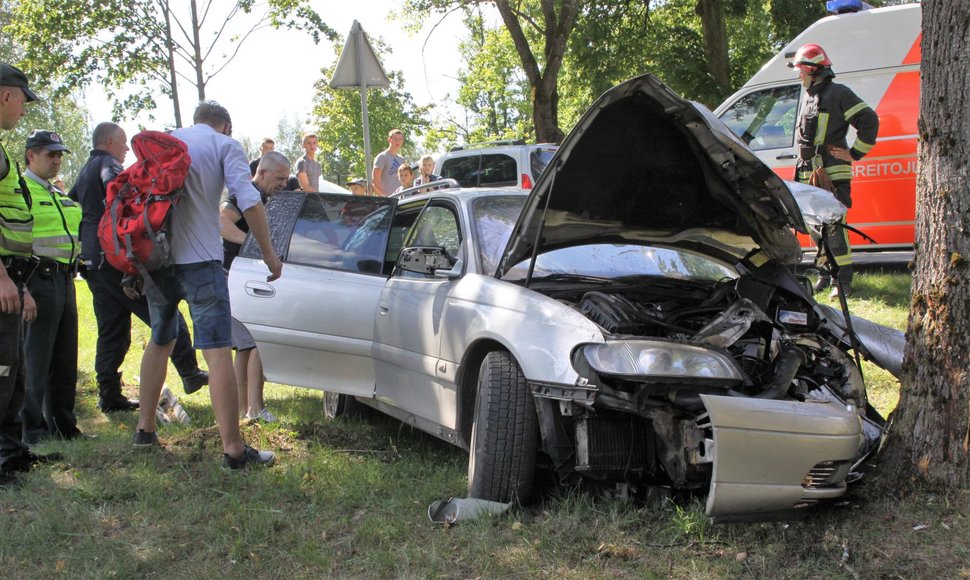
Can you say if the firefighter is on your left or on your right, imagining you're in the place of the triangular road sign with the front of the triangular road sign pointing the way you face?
on your right

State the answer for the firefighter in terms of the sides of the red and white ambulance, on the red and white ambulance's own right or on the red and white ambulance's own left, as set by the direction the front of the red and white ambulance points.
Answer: on the red and white ambulance's own left

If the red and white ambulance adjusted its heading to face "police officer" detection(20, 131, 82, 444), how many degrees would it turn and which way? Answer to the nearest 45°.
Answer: approximately 45° to its left

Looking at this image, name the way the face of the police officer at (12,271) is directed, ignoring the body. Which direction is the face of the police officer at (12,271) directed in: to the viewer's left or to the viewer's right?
to the viewer's right

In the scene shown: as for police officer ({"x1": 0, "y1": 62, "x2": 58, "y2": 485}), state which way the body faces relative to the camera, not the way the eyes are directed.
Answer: to the viewer's right

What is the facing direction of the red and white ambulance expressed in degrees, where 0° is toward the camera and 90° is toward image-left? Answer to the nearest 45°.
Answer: approximately 90°

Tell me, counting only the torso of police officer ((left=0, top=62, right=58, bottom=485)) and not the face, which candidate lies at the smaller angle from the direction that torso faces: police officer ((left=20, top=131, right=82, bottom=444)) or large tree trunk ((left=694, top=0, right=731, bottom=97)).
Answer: the large tree trunk

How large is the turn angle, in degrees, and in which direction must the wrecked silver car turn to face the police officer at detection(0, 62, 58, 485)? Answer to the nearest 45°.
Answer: approximately 135° to its right

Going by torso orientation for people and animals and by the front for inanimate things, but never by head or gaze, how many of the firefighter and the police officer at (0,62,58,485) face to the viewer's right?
1

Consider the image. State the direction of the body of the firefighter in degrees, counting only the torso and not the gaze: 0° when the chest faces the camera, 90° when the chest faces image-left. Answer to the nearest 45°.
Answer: approximately 45°

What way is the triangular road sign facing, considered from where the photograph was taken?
facing away from the viewer

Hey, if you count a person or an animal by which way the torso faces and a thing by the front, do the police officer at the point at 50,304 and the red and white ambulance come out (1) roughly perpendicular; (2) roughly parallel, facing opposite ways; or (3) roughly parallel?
roughly parallel, facing opposite ways

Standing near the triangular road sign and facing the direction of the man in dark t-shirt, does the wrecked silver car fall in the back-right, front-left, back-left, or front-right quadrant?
front-left

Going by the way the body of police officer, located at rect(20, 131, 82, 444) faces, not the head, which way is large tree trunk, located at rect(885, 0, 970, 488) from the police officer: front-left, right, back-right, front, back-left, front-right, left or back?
front

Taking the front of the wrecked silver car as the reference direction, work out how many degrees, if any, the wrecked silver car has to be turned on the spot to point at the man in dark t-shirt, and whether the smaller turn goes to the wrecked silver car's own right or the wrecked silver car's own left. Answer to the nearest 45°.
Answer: approximately 180°

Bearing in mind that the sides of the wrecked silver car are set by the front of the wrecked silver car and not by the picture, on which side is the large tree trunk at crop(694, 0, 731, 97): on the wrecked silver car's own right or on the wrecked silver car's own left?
on the wrecked silver car's own left

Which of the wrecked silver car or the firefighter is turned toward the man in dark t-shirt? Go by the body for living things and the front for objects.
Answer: the firefighter

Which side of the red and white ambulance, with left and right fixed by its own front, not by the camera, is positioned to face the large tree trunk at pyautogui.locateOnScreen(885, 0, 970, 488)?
left

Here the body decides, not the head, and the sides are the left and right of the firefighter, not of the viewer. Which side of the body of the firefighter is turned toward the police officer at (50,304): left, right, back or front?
front

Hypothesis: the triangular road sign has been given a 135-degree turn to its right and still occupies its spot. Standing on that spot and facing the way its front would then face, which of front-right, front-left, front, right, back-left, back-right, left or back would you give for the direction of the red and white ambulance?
front-left
